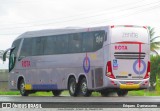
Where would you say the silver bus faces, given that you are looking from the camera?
facing away from the viewer and to the left of the viewer
